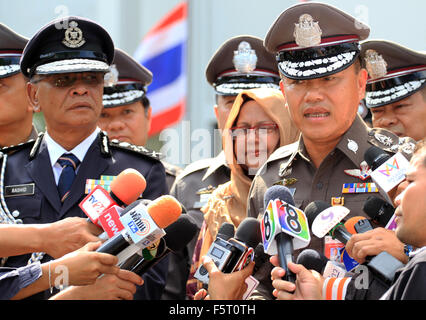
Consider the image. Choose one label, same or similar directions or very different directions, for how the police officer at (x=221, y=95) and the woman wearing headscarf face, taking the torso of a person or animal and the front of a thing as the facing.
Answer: same or similar directions

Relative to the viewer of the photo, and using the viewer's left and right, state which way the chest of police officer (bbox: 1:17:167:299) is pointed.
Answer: facing the viewer

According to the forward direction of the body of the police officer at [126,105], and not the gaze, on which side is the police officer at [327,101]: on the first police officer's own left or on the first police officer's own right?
on the first police officer's own left

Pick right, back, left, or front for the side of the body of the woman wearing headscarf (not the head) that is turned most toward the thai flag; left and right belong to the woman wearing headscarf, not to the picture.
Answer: back

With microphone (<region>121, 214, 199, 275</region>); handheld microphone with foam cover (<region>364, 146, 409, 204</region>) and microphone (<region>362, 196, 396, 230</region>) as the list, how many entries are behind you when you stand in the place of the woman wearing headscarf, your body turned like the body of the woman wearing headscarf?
0

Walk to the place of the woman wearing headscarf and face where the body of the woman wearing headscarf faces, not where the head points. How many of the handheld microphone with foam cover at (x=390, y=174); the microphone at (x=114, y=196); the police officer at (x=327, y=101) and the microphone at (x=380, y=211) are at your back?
0

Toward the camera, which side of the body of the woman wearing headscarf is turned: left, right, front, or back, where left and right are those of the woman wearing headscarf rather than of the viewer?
front

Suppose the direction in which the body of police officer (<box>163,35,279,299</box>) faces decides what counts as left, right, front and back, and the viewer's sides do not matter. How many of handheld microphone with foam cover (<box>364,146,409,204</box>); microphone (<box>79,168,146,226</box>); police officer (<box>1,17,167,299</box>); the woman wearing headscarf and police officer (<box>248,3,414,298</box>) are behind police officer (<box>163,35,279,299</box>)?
0

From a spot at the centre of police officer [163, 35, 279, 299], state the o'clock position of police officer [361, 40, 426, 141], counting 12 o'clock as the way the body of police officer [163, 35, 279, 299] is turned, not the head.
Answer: police officer [361, 40, 426, 141] is roughly at 10 o'clock from police officer [163, 35, 279, 299].

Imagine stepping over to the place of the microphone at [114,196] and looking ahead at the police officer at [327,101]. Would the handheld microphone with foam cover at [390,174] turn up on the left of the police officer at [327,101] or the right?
right

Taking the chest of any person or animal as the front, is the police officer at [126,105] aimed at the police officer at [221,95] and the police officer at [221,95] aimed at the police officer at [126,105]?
no

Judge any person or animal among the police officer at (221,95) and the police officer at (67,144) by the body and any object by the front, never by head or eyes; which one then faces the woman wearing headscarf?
the police officer at (221,95)

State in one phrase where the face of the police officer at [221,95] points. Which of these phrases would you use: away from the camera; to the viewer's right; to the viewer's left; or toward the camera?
toward the camera

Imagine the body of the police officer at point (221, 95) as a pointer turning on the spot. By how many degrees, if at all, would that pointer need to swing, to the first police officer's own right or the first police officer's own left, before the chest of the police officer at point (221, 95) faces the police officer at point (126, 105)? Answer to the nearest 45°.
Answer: approximately 135° to the first police officer's own right

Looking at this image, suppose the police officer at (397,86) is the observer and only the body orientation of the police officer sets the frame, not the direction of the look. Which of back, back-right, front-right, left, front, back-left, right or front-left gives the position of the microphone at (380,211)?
front-left

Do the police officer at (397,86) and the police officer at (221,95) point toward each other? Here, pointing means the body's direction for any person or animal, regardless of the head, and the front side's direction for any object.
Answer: no

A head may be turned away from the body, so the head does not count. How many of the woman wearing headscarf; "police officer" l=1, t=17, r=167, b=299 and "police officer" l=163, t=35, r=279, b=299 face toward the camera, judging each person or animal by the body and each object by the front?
3

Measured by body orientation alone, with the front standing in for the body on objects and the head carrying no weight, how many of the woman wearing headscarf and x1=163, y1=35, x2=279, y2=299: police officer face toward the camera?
2

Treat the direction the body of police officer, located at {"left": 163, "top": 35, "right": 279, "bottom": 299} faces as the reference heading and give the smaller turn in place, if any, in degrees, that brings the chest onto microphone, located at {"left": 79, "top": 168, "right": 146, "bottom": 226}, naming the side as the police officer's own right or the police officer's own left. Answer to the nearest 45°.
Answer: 0° — they already face it

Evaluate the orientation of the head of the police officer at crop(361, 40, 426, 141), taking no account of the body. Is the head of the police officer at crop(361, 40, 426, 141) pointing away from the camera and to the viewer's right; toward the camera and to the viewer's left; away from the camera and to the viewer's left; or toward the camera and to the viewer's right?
toward the camera and to the viewer's left

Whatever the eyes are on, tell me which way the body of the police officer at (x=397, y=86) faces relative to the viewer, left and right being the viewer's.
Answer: facing the viewer and to the left of the viewer

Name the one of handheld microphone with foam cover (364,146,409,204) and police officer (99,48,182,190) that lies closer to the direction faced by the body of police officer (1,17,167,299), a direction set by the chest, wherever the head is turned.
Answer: the handheld microphone with foam cover
